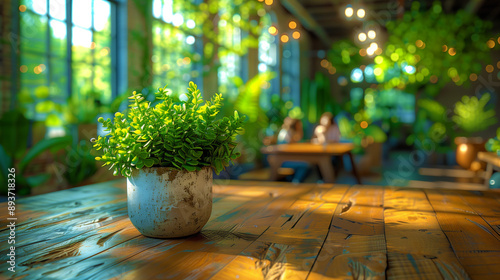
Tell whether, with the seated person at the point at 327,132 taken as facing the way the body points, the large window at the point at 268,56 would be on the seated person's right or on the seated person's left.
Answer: on the seated person's right

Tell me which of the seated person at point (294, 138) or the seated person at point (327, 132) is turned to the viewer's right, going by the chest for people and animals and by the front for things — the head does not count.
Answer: the seated person at point (294, 138)

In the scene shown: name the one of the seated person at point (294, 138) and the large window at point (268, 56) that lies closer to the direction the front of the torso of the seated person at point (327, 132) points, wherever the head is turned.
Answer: the seated person

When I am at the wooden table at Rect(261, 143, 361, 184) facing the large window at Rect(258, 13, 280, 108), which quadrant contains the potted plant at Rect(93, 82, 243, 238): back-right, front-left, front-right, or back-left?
back-left

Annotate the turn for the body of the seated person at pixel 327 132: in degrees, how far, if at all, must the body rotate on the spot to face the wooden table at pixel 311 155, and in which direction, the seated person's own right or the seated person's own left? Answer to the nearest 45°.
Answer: approximately 45° to the seated person's own left

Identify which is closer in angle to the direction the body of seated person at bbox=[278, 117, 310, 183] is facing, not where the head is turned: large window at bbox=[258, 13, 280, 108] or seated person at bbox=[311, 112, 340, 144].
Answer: the seated person

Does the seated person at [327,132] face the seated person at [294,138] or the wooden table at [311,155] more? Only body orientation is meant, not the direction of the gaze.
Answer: the wooden table

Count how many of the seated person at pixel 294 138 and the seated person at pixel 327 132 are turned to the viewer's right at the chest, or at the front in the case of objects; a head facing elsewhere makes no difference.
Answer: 1

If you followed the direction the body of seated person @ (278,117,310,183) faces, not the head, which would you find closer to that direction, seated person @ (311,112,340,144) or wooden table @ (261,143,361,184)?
the seated person

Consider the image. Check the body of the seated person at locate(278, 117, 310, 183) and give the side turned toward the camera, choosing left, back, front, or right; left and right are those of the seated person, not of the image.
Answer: right

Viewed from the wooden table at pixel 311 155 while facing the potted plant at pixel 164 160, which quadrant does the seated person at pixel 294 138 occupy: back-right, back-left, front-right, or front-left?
back-right
